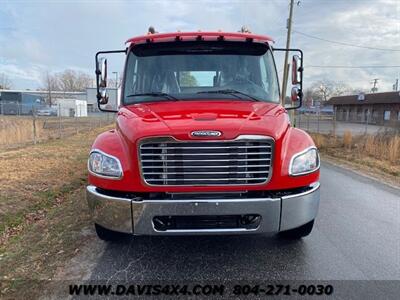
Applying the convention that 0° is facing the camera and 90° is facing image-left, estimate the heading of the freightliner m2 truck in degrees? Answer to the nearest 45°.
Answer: approximately 0°

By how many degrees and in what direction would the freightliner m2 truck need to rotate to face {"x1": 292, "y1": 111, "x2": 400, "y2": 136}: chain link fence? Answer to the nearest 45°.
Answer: approximately 135° to its left

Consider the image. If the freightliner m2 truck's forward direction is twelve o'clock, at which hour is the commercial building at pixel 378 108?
The commercial building is roughly at 7 o'clock from the freightliner m2 truck.
